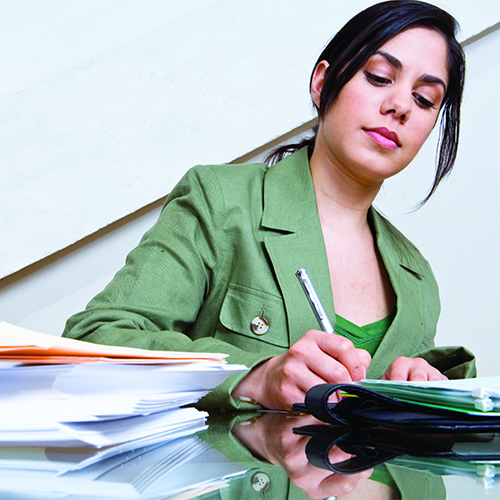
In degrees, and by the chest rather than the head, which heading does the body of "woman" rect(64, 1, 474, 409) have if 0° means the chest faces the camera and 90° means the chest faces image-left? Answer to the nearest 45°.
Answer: approximately 315°

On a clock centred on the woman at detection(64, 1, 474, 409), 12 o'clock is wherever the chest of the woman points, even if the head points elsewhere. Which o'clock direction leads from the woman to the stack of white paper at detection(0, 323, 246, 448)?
The stack of white paper is roughly at 2 o'clock from the woman.
